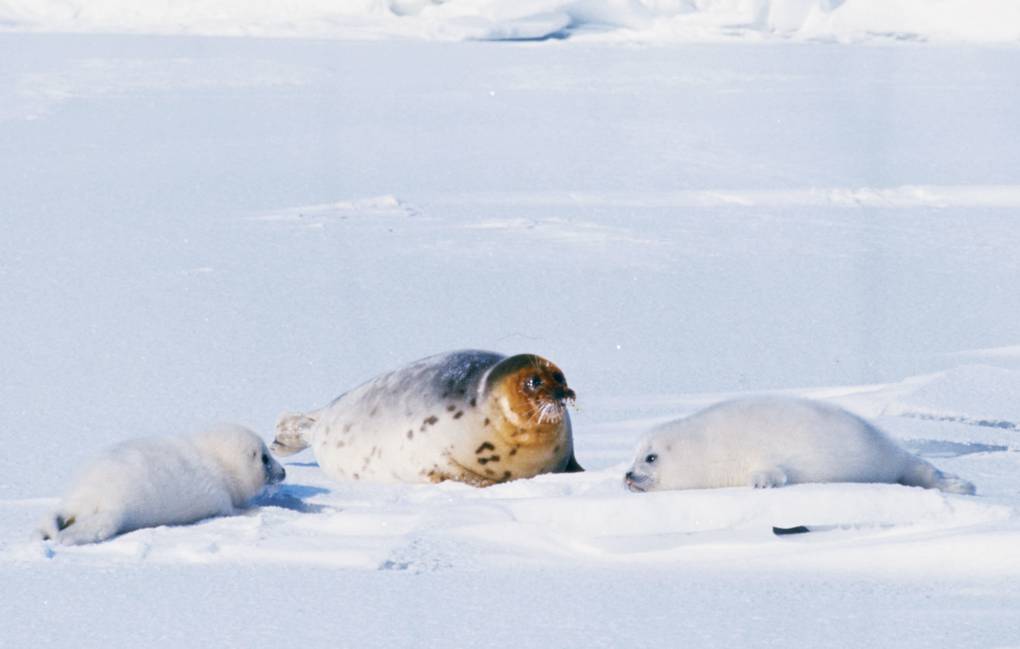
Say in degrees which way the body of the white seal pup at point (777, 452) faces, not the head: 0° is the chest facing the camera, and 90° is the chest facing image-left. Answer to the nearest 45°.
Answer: approximately 90°

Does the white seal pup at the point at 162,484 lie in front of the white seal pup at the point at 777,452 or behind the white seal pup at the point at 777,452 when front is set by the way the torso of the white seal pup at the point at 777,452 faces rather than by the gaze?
in front
